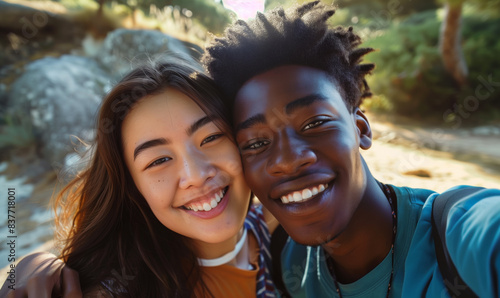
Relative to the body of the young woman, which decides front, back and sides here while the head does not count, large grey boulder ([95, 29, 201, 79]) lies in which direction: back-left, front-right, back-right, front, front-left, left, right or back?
back

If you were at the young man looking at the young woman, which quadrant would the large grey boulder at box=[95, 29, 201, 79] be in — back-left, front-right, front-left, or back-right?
front-right

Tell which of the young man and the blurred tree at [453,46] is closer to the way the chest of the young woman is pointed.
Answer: the young man

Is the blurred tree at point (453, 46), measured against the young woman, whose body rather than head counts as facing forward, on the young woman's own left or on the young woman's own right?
on the young woman's own left

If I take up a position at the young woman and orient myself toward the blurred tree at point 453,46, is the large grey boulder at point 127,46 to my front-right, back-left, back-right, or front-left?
front-left

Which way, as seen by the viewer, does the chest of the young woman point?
toward the camera

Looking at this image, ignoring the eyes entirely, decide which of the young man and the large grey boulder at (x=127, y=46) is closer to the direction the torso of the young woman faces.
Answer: the young man

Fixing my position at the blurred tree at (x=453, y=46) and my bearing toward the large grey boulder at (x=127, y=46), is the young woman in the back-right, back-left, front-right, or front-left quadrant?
front-left

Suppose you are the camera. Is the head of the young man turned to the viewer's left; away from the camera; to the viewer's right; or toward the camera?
toward the camera

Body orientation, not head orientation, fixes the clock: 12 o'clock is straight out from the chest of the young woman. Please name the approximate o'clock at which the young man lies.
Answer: The young man is roughly at 10 o'clock from the young woman.

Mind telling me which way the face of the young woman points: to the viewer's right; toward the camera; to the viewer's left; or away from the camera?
toward the camera

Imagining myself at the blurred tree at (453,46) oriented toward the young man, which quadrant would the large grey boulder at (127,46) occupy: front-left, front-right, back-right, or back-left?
front-right

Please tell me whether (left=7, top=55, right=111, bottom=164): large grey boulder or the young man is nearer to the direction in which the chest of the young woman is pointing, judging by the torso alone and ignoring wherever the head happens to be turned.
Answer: the young man
